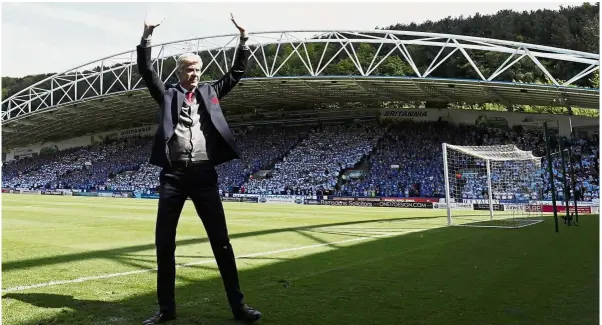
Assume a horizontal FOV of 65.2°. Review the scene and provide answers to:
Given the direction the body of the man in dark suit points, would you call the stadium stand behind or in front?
behind

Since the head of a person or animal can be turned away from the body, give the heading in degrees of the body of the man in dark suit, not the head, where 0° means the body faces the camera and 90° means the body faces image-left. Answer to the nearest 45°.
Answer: approximately 0°
